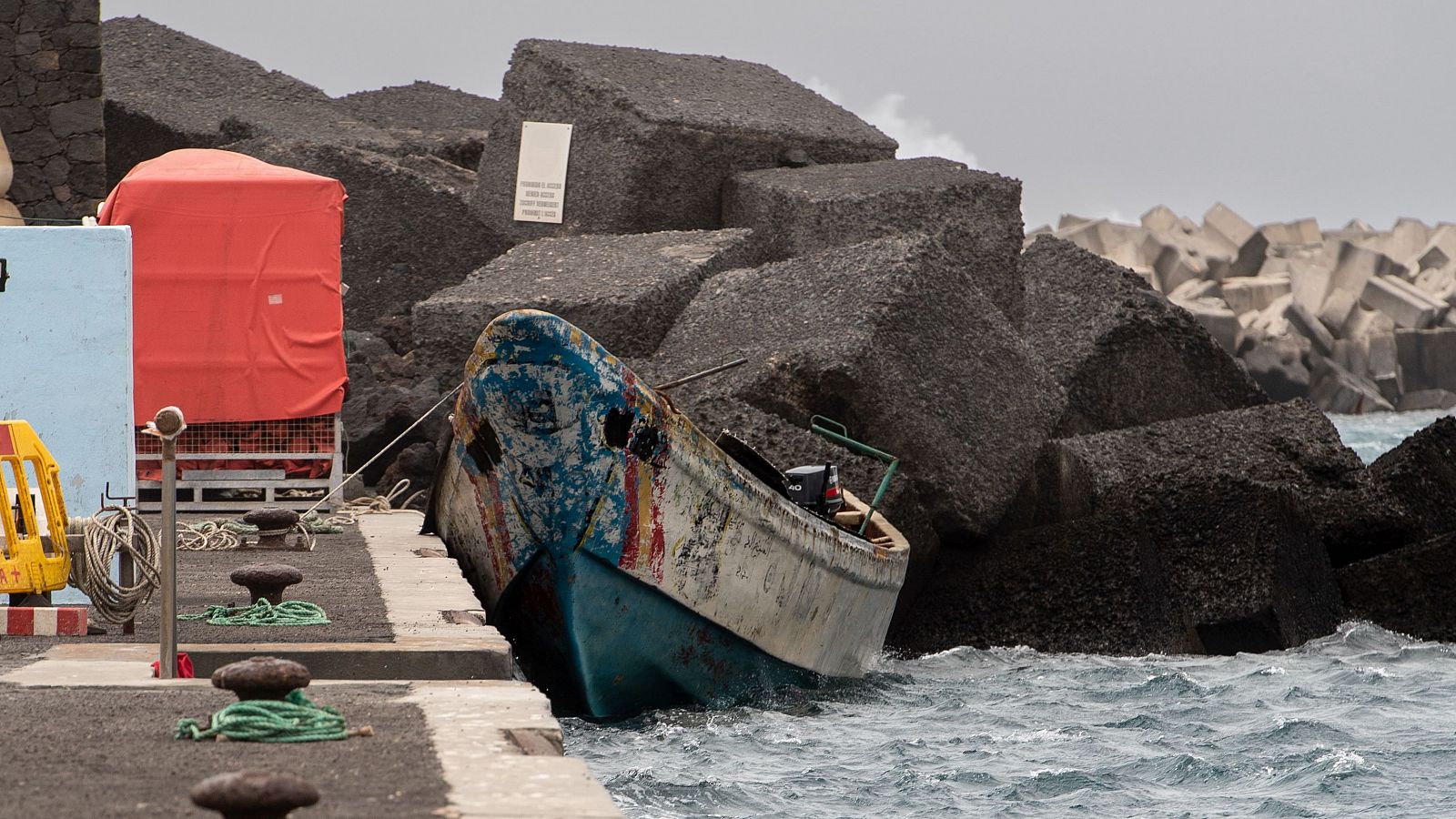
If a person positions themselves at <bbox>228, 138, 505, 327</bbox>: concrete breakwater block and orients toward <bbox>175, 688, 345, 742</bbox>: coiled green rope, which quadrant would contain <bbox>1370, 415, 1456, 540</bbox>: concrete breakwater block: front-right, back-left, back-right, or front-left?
front-left

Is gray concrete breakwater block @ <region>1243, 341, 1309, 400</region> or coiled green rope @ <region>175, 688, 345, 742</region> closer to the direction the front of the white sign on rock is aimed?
the coiled green rope

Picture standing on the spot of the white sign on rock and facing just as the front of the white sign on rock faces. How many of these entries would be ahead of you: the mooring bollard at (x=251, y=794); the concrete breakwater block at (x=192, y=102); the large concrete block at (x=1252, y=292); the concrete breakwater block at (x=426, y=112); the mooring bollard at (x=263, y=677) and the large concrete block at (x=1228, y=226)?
2

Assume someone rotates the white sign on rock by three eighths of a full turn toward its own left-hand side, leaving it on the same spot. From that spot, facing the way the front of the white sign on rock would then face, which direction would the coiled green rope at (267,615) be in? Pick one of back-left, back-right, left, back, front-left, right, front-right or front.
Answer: back-right

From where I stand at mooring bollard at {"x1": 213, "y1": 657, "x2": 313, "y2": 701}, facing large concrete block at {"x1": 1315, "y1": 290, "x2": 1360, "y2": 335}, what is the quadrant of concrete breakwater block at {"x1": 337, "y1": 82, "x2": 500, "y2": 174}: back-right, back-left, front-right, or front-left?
front-left

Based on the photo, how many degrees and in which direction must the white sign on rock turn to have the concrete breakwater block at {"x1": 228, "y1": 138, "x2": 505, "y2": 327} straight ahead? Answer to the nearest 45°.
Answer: approximately 90° to its right

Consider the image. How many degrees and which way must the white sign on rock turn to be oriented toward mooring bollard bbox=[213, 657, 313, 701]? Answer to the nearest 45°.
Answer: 0° — it already faces it

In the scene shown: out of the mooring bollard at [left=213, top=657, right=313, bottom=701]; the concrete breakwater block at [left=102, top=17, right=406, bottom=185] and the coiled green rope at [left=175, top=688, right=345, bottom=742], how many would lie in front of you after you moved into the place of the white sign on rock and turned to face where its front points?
2

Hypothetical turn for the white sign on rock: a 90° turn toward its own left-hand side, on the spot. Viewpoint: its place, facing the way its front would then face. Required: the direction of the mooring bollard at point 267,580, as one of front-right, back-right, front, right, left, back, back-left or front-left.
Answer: right

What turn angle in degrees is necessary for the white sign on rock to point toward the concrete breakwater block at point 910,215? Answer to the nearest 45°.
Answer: approximately 45° to its left

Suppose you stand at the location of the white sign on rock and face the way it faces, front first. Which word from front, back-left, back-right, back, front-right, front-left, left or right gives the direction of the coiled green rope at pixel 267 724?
front

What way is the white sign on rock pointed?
toward the camera
